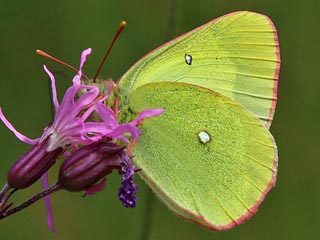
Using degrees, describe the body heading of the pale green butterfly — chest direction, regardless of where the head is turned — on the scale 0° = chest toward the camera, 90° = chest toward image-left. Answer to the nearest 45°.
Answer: approximately 90°
